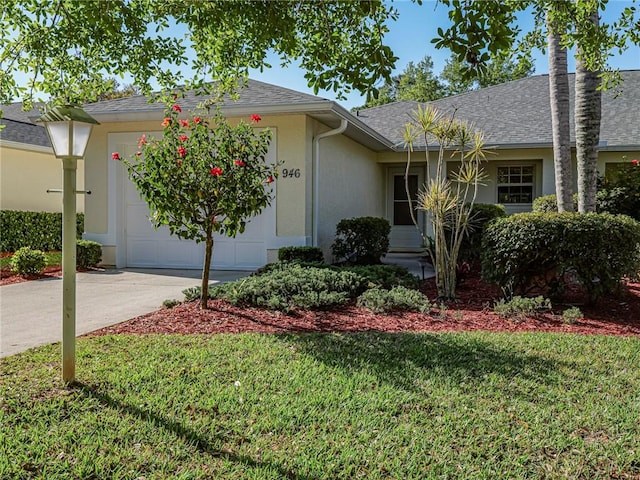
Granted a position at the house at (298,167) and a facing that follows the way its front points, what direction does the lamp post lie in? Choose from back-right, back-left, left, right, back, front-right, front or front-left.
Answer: front

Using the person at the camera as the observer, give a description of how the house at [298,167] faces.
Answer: facing the viewer

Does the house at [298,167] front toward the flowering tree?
yes

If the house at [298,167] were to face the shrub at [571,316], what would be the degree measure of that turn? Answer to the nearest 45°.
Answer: approximately 45° to its left

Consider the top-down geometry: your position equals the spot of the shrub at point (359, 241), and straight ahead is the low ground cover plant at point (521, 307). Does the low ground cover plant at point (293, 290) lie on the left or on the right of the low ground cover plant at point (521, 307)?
right

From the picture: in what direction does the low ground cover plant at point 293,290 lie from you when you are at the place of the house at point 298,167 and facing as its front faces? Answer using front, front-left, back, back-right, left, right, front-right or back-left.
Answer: front

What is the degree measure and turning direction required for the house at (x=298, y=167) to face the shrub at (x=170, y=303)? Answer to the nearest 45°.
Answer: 0° — it already faces it

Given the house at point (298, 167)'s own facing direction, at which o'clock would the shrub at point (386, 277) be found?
The shrub is roughly at 11 o'clock from the house.

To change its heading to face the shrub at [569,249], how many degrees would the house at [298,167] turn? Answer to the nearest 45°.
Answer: approximately 45° to its left

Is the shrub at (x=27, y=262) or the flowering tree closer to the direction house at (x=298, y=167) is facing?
the flowering tree

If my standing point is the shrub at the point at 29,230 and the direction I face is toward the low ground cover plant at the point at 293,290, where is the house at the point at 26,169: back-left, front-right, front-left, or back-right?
back-left

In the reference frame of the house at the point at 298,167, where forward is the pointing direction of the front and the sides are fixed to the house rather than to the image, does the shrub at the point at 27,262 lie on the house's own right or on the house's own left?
on the house's own right

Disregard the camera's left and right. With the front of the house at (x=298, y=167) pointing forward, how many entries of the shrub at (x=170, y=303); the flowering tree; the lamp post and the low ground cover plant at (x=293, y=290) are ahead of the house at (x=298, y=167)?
4
